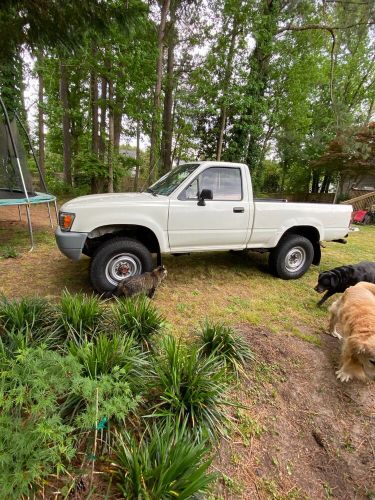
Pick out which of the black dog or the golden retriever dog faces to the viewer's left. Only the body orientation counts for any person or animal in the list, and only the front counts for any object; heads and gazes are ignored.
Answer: the black dog

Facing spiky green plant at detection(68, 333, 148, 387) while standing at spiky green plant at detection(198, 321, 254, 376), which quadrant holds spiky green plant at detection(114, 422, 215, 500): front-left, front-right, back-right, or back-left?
front-left

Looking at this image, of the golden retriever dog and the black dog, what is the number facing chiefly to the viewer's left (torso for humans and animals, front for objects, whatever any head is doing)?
1

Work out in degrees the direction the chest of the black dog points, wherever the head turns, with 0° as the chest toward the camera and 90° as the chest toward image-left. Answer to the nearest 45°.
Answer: approximately 90°

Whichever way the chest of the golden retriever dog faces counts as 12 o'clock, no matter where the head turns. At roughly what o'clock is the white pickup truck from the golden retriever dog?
The white pickup truck is roughly at 5 o'clock from the golden retriever dog.

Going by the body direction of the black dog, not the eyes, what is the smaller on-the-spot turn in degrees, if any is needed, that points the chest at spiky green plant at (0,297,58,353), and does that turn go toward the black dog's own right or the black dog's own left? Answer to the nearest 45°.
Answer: approximately 45° to the black dog's own left

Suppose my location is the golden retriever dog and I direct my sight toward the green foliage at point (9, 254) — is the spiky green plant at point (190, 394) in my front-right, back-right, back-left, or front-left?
front-left

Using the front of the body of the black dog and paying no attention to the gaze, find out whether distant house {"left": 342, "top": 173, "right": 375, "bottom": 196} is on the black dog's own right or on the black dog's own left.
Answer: on the black dog's own right

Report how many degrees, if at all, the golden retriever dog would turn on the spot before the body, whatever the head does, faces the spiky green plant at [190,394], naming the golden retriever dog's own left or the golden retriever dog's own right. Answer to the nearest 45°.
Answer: approximately 90° to the golden retriever dog's own right

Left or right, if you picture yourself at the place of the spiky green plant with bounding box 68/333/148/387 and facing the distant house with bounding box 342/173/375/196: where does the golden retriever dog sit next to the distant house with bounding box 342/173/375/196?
right

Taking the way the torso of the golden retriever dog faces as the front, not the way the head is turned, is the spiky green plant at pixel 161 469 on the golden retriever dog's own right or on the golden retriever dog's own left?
on the golden retriever dog's own right

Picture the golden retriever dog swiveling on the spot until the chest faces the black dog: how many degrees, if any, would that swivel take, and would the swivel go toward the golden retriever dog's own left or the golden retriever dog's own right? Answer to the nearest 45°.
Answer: approximately 135° to the golden retriever dog's own left

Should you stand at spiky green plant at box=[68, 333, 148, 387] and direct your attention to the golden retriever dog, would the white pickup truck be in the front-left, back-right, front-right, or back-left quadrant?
front-left
